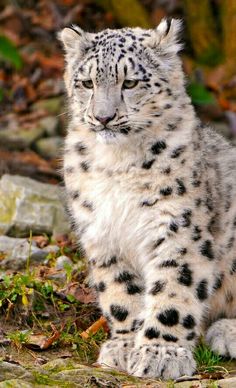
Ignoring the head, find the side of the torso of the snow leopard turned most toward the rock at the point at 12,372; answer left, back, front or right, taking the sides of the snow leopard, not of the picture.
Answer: front

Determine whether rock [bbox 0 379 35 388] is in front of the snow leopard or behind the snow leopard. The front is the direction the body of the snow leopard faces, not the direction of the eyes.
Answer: in front

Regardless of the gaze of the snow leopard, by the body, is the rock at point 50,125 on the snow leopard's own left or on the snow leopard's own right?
on the snow leopard's own right

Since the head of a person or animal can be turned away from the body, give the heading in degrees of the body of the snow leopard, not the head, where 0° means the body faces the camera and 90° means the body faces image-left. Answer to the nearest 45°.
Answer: approximately 45°

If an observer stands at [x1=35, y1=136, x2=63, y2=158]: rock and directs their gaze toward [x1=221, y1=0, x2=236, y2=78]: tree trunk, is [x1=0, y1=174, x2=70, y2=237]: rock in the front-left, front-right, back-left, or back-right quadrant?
back-right

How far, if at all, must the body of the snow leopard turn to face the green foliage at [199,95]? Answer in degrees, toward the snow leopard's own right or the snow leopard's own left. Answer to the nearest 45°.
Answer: approximately 135° to the snow leopard's own right
